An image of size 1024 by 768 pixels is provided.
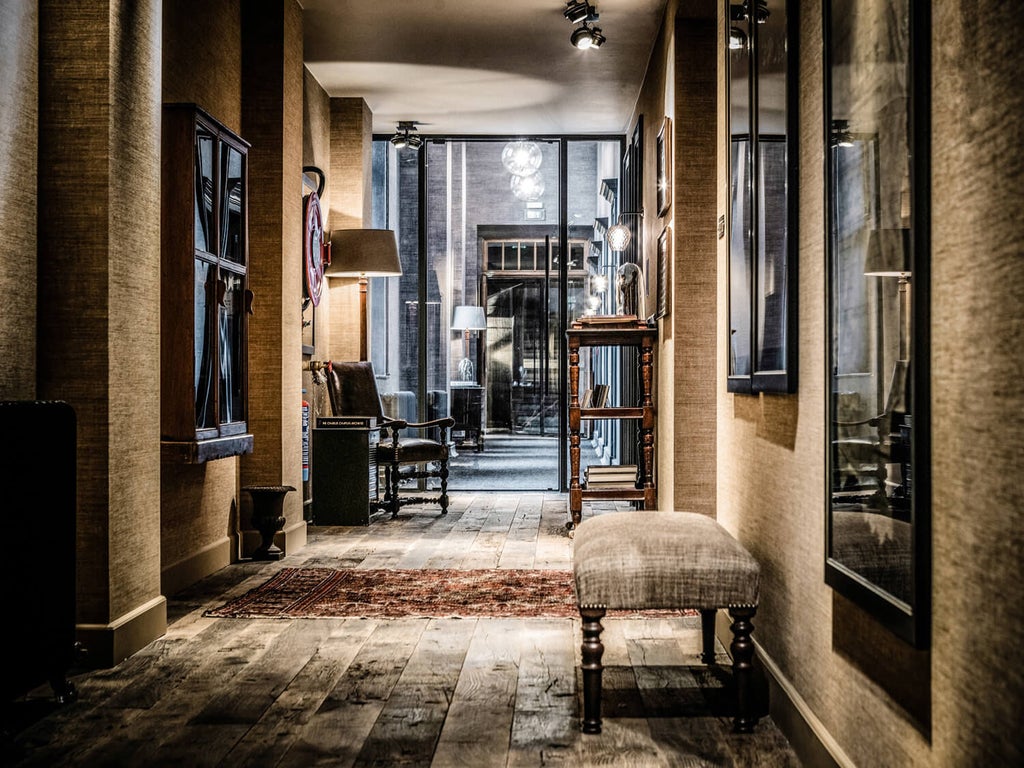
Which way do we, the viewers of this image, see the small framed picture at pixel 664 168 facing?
facing to the left of the viewer

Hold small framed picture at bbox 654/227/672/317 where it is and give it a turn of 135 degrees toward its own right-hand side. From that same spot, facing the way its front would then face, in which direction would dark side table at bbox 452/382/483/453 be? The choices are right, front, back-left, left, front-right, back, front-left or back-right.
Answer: left

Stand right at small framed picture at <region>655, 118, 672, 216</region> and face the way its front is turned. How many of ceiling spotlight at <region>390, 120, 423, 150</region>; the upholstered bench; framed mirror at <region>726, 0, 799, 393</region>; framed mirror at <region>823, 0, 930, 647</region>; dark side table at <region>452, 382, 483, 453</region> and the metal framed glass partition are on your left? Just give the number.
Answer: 3

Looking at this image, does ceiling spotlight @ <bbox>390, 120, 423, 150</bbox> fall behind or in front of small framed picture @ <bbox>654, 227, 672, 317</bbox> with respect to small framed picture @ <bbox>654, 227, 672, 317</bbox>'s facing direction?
in front

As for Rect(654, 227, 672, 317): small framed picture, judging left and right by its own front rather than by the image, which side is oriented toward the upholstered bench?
left

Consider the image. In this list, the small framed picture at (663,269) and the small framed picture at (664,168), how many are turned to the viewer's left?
2

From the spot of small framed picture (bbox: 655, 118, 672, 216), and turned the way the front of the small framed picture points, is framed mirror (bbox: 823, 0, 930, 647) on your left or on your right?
on your left

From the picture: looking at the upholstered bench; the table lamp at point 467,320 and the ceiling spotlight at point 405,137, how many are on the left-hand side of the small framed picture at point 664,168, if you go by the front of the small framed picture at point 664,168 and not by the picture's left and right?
1

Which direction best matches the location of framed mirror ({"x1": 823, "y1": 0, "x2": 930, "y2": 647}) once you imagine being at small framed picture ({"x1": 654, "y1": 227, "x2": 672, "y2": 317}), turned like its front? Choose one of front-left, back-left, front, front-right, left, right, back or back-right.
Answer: left

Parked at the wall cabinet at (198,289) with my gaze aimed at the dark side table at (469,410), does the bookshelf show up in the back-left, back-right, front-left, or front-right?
front-right

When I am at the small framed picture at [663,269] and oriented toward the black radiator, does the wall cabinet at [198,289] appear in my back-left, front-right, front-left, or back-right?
front-right

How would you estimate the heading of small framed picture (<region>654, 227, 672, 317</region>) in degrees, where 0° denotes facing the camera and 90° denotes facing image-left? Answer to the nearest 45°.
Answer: approximately 90°

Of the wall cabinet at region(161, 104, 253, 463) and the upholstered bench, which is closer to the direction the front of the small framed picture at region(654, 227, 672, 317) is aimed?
the wall cabinet

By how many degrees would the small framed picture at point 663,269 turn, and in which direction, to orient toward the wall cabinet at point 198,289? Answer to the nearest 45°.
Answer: approximately 45° to its left

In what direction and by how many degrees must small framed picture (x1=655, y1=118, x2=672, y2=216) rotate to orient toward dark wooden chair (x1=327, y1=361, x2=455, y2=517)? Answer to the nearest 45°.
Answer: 0° — it already faces it
